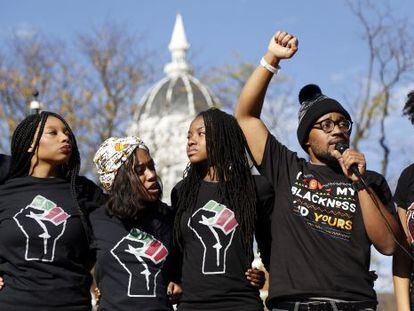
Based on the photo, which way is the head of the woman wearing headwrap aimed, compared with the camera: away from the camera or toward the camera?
toward the camera

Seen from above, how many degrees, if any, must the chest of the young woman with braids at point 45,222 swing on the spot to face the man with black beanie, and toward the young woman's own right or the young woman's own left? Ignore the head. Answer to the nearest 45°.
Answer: approximately 45° to the young woman's own left

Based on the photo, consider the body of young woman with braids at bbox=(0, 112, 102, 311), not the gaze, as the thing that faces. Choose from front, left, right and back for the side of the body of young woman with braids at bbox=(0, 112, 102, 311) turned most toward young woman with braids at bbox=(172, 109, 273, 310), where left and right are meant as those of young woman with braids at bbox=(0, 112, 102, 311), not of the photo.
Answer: left

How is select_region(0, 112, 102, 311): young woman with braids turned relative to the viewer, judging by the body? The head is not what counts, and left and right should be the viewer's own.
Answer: facing the viewer

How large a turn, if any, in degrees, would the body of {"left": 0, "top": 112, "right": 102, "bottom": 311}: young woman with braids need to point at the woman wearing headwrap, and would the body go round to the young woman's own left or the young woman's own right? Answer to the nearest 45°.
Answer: approximately 90° to the young woman's own left
